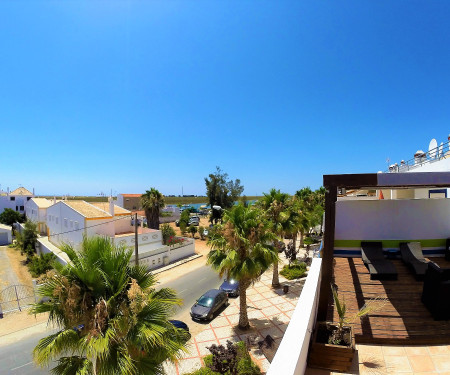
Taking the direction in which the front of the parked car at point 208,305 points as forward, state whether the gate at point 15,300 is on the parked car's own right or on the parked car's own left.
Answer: on the parked car's own right

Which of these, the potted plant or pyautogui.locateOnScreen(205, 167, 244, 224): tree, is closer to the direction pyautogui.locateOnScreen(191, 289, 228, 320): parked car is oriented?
the potted plant

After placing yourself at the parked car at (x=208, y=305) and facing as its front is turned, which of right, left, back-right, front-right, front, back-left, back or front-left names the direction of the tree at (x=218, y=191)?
back-right

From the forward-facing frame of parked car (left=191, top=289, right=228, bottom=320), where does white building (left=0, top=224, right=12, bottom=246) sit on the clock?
The white building is roughly at 3 o'clock from the parked car.

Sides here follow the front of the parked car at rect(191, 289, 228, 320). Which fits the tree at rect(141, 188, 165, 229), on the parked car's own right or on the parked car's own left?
on the parked car's own right

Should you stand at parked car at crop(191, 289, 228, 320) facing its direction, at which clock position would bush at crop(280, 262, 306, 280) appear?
The bush is roughly at 6 o'clock from the parked car.

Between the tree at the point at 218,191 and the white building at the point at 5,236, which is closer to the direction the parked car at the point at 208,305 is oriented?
the white building

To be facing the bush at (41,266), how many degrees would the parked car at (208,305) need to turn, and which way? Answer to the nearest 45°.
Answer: approximately 90° to its right

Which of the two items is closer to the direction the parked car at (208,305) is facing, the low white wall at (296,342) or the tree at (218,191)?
the low white wall
